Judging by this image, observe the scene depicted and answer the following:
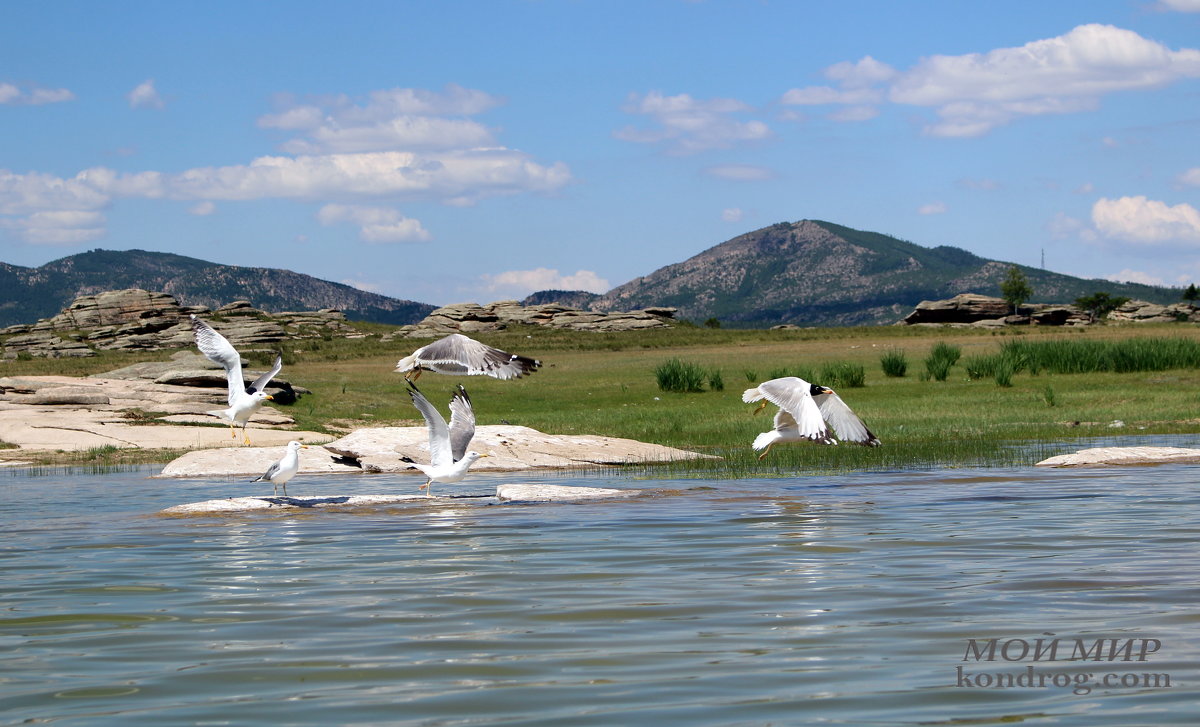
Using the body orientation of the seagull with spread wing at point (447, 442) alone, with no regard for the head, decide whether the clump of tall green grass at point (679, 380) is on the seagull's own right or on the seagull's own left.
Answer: on the seagull's own left

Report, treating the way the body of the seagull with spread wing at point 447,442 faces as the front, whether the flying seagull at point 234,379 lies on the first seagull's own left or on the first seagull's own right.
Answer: on the first seagull's own left

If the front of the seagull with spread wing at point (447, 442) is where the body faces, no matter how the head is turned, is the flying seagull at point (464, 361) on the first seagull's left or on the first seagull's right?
on the first seagull's left

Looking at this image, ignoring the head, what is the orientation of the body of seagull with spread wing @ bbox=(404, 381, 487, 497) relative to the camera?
to the viewer's right

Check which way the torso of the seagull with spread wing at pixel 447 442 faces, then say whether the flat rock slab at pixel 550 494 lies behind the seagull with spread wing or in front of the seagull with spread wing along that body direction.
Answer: in front

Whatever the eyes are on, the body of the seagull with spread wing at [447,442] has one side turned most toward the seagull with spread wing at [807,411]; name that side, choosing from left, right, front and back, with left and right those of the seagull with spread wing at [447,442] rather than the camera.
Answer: front

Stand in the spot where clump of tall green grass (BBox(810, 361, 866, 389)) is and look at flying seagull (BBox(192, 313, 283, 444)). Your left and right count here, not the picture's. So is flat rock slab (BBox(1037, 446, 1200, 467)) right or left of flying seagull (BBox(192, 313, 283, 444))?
left

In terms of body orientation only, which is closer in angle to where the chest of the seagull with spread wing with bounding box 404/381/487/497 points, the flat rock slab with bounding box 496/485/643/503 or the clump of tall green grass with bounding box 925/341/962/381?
the flat rock slab

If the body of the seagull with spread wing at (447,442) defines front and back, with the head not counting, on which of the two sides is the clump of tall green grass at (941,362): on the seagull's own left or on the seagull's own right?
on the seagull's own left

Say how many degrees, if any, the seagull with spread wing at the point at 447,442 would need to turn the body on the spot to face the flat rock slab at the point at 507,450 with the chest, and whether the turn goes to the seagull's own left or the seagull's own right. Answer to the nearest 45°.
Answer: approximately 90° to the seagull's own left

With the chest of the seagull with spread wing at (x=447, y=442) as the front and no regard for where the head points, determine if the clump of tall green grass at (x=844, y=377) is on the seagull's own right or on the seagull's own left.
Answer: on the seagull's own left

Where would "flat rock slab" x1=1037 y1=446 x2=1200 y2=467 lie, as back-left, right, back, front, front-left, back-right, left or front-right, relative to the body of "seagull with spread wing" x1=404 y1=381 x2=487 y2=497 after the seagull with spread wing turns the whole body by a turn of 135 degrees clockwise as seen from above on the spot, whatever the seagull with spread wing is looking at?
back-left
